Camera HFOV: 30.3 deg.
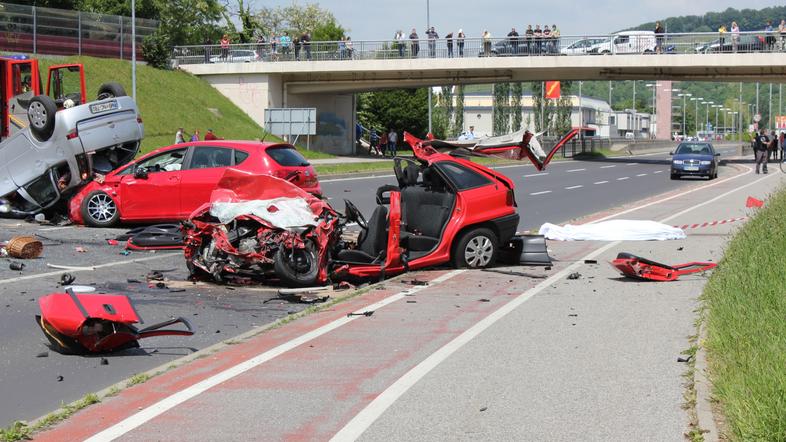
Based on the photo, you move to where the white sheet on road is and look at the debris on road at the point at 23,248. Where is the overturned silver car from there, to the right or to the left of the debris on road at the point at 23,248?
right

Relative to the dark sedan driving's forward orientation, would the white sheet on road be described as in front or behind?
in front

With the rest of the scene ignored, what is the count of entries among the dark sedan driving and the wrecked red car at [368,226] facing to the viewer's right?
0

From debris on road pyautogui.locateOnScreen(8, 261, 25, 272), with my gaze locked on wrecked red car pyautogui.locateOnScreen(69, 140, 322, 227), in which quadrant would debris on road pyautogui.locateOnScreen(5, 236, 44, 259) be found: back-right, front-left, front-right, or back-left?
front-left

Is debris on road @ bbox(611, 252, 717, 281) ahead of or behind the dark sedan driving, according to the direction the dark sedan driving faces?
ahead

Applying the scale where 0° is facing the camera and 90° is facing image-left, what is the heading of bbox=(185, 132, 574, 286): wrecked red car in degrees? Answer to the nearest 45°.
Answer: approximately 45°

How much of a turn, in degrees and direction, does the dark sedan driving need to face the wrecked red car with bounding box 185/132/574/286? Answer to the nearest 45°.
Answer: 0° — it already faces it

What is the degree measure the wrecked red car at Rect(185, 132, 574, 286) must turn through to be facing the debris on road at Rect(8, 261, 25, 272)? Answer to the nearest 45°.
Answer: approximately 45° to its right

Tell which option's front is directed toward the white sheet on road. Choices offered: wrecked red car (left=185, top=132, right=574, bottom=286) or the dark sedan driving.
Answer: the dark sedan driving

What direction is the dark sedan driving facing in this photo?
toward the camera

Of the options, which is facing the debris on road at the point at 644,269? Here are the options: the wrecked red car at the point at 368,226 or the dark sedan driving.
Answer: the dark sedan driving

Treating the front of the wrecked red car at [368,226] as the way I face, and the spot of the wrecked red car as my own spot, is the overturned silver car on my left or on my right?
on my right

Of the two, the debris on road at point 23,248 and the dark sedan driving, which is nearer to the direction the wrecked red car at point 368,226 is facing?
the debris on road

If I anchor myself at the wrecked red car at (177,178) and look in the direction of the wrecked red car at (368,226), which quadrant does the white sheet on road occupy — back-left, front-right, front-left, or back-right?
front-left

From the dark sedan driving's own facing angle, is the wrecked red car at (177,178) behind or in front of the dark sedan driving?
in front
